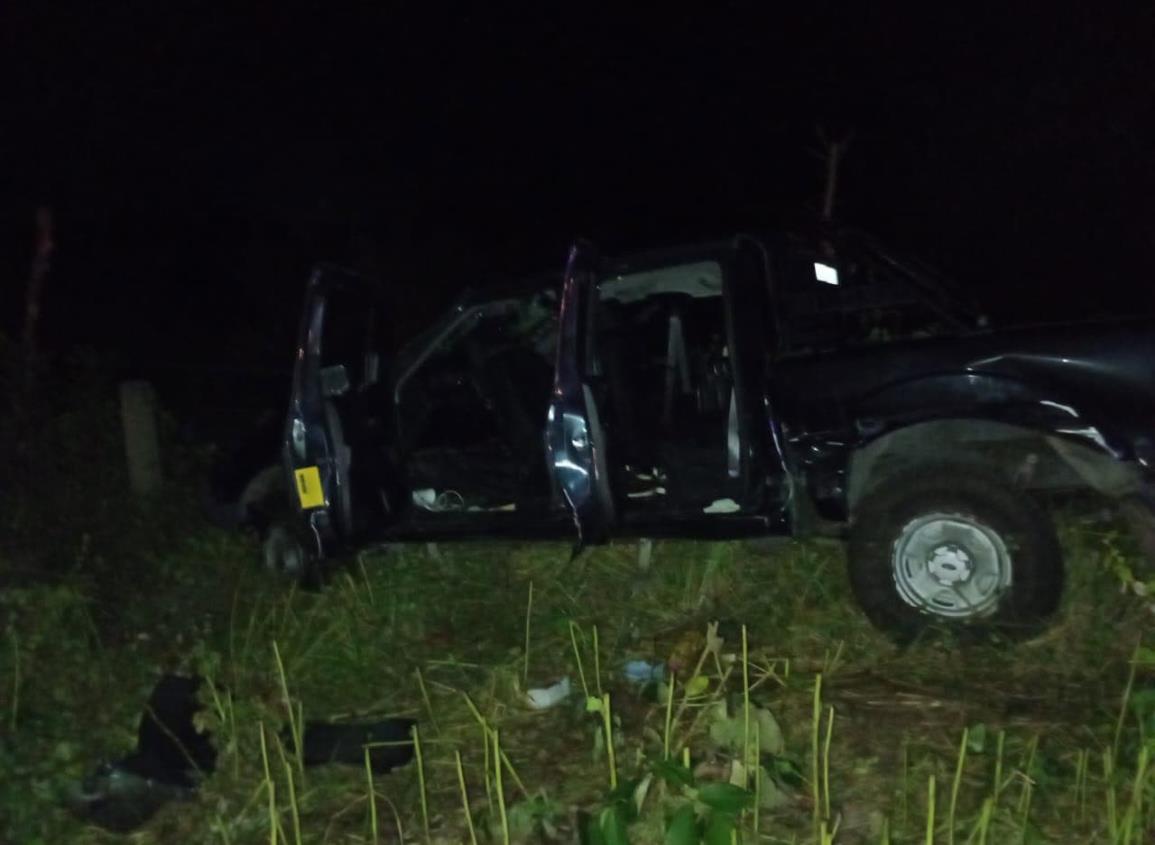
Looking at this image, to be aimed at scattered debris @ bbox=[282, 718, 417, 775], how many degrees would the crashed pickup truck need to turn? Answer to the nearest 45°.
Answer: approximately 45° to its left

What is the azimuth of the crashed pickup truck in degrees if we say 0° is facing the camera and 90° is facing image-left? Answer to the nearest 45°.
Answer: approximately 90°

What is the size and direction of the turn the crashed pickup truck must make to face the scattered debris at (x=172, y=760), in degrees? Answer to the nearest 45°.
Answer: approximately 45° to its left
